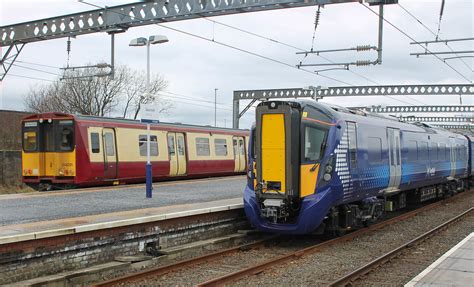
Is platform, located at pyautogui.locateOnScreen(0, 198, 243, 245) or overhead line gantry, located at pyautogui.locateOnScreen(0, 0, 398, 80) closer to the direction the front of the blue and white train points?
the platform

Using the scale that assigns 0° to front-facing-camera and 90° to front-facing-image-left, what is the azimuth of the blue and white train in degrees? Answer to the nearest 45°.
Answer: approximately 45°

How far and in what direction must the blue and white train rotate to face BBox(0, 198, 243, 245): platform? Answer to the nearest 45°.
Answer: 0° — it already faces it

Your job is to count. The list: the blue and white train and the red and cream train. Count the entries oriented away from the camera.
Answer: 0

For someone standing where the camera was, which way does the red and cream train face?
facing the viewer and to the left of the viewer

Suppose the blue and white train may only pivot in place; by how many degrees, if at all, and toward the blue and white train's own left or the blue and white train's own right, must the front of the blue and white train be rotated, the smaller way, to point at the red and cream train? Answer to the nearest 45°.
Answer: approximately 90° to the blue and white train's own right

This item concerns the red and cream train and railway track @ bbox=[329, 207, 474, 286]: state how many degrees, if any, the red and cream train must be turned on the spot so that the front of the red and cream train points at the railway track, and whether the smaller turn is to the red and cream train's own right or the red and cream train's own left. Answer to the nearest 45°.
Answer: approximately 90° to the red and cream train's own left
